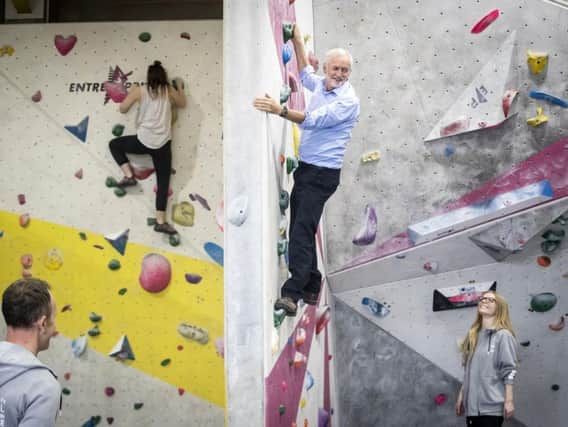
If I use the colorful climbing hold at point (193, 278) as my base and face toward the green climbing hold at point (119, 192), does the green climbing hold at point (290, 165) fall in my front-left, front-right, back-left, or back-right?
back-left

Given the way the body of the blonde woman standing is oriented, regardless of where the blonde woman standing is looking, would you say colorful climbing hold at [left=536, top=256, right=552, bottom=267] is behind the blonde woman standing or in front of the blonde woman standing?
behind

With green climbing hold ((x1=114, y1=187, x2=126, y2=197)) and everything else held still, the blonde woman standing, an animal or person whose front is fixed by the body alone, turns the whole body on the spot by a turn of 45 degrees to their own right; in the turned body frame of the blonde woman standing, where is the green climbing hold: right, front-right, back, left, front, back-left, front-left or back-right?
front

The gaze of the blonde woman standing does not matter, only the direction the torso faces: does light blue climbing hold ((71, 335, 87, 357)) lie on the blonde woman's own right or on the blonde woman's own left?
on the blonde woman's own right

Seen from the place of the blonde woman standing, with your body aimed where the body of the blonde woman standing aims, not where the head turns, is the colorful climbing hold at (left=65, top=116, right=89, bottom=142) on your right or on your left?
on your right

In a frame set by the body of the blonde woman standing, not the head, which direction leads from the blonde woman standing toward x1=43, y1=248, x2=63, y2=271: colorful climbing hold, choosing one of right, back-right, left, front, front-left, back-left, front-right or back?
front-right

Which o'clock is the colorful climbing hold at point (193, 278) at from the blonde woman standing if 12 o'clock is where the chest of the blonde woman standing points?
The colorful climbing hold is roughly at 2 o'clock from the blonde woman standing.

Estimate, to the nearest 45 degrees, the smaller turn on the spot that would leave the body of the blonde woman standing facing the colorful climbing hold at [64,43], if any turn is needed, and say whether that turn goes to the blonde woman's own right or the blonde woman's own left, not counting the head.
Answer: approximately 45° to the blonde woman's own right

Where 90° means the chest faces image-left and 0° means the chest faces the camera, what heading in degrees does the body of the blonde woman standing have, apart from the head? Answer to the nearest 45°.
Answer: approximately 45°
